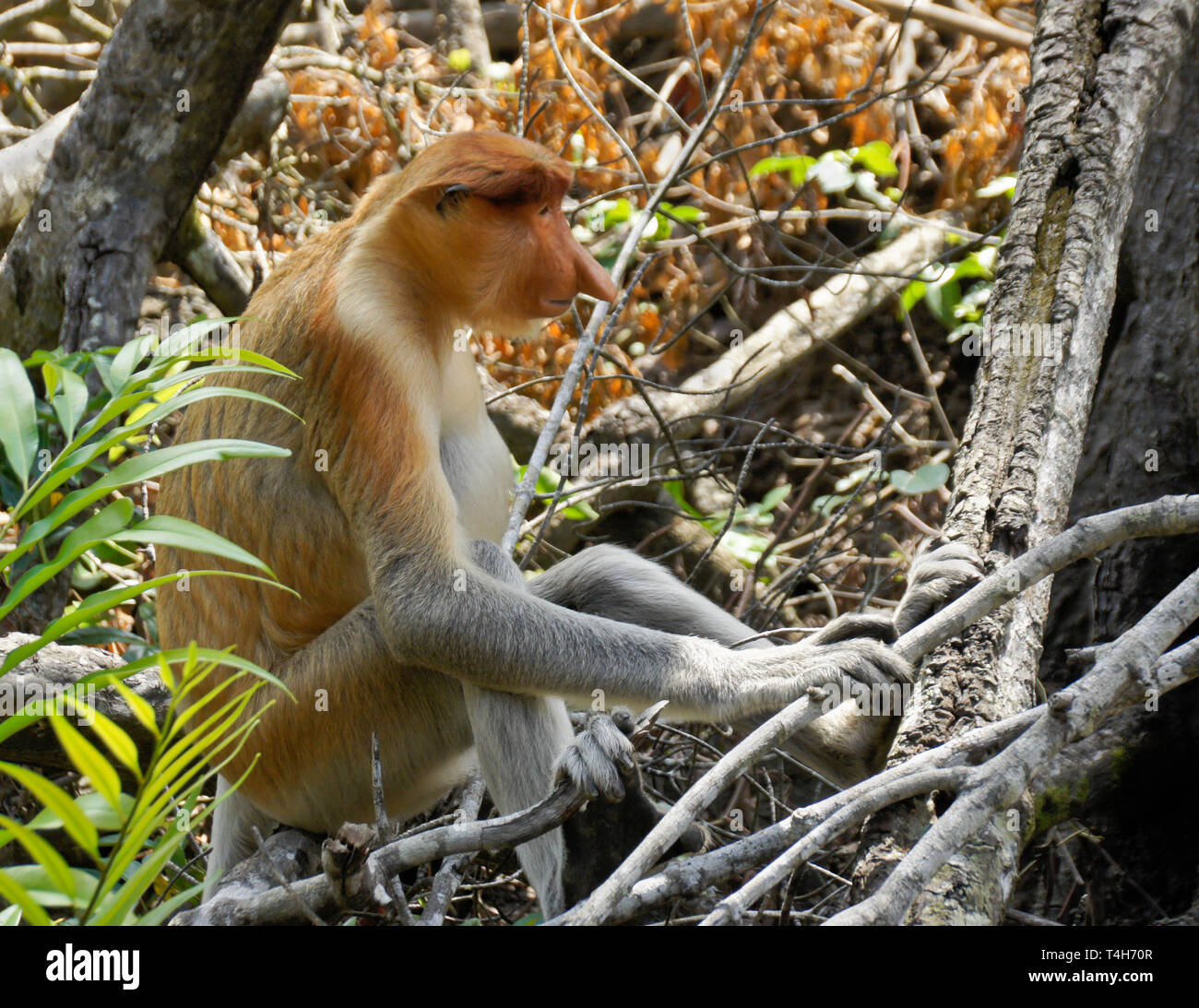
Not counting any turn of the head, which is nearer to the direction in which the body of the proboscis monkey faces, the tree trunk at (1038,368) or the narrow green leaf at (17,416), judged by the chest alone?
the tree trunk

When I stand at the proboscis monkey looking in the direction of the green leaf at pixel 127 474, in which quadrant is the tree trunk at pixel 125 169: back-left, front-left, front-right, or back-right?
back-right

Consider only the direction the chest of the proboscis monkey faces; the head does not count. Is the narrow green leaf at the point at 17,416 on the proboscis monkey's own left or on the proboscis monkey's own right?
on the proboscis monkey's own right

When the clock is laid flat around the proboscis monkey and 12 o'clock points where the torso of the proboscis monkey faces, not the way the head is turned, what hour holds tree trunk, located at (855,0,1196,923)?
The tree trunk is roughly at 12 o'clock from the proboscis monkey.

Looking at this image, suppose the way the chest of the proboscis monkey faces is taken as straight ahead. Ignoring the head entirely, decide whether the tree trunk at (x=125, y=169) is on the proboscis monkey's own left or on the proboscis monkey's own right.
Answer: on the proboscis monkey's own left

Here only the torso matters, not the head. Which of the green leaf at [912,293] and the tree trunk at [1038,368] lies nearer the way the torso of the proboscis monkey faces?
the tree trunk

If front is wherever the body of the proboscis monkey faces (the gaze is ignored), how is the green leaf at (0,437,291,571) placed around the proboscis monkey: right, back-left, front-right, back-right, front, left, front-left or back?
right

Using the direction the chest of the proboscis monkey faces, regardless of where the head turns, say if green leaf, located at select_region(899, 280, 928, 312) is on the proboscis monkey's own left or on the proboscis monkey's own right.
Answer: on the proboscis monkey's own left

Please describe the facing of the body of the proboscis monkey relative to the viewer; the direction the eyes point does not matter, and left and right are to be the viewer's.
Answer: facing to the right of the viewer
